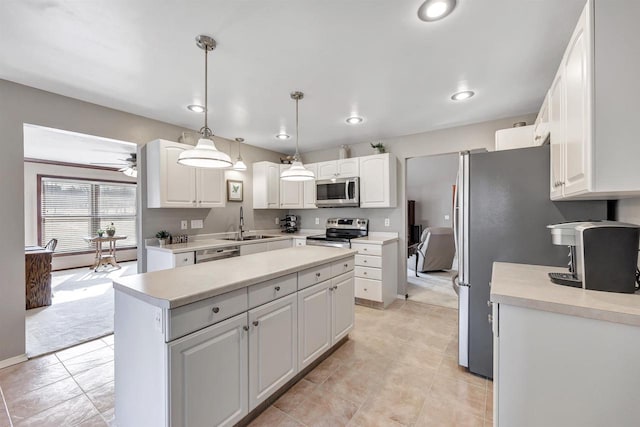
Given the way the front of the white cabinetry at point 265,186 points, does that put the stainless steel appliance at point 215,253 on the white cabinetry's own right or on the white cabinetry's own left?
on the white cabinetry's own right

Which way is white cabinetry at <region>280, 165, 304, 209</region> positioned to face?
toward the camera

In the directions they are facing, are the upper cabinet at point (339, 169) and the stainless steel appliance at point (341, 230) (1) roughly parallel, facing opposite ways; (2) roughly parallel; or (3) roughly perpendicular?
roughly parallel

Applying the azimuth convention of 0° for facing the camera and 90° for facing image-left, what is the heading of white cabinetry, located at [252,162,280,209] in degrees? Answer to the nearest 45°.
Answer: approximately 315°

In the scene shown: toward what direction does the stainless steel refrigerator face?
to the viewer's left

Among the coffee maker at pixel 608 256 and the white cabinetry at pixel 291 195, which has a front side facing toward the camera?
the white cabinetry

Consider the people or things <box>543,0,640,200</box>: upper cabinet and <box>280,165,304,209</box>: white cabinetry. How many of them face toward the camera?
1

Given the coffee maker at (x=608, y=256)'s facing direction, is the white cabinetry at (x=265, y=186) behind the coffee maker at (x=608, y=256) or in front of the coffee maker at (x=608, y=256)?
in front

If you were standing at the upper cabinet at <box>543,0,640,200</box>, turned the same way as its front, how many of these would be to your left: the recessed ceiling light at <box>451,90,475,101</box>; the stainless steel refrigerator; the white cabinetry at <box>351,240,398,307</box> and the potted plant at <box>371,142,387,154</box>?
0

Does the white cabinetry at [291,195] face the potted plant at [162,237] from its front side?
no

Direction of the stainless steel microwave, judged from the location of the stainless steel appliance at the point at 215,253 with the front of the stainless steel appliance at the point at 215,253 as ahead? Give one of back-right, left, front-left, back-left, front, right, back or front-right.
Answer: front-left

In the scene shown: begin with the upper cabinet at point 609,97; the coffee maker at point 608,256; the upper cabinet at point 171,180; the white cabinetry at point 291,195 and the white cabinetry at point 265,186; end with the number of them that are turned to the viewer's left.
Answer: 2

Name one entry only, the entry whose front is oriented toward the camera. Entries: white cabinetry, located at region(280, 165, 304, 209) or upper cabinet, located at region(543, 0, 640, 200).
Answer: the white cabinetry

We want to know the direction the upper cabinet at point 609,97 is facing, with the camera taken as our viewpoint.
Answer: facing to the left of the viewer
